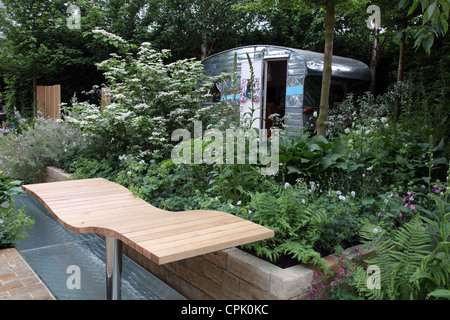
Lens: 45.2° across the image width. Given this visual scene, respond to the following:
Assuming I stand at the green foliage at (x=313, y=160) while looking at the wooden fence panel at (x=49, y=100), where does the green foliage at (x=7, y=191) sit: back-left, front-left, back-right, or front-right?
front-left

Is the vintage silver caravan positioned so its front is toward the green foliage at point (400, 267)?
no

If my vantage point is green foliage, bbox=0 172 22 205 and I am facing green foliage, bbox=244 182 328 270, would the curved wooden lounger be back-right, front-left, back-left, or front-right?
front-right
